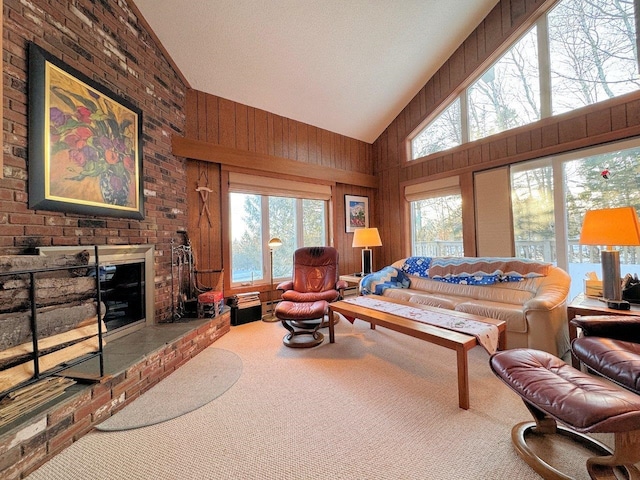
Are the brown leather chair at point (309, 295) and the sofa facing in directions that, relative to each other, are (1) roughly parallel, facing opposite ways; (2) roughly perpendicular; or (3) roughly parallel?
roughly perpendicular

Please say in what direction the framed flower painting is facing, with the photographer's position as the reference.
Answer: facing the viewer and to the right of the viewer

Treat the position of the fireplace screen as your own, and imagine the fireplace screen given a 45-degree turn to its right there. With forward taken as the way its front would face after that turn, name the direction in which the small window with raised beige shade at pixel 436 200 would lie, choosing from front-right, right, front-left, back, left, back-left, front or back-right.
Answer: left

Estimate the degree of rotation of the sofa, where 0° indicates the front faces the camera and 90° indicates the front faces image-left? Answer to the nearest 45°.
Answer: approximately 45°

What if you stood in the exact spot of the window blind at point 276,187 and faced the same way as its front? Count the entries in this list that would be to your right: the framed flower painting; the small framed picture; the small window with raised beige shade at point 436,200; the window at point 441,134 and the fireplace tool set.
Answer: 2

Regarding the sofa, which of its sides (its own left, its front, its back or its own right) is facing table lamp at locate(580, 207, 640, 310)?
left

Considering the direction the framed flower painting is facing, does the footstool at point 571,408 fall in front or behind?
in front

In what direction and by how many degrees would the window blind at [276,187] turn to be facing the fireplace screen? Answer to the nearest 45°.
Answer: approximately 90° to its right

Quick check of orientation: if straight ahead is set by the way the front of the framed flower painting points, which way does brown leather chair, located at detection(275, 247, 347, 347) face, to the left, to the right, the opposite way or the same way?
to the right

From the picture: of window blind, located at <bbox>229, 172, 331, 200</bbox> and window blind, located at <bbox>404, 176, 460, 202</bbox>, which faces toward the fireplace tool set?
window blind, located at <bbox>404, 176, 460, 202</bbox>

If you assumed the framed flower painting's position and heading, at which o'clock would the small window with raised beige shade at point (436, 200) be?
The small window with raised beige shade is roughly at 11 o'clock from the framed flower painting.
